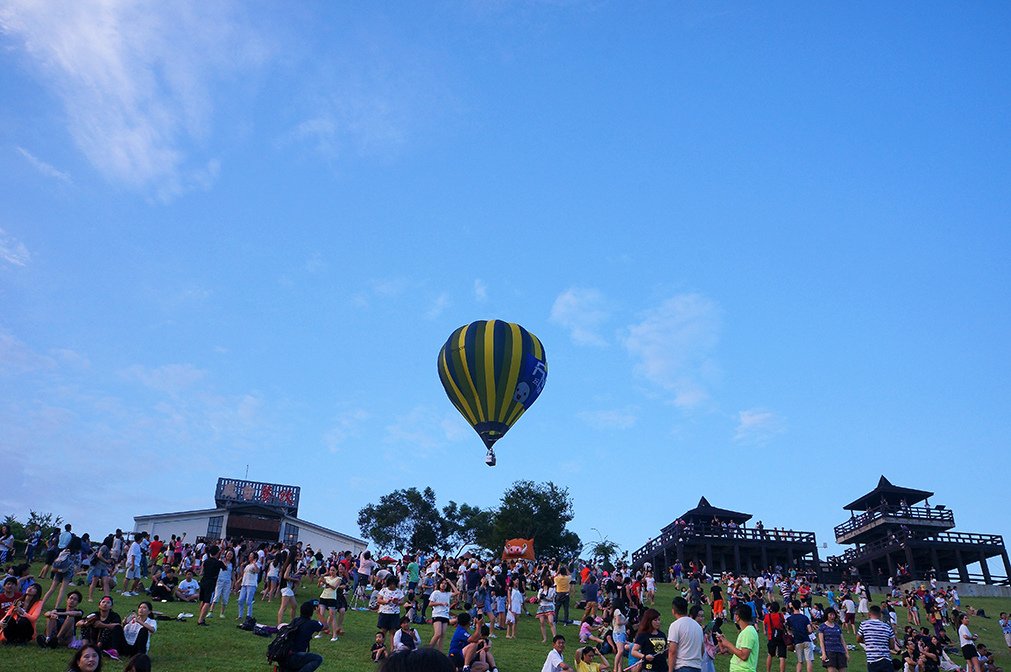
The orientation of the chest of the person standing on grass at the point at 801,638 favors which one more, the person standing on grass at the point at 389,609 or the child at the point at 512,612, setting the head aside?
the child

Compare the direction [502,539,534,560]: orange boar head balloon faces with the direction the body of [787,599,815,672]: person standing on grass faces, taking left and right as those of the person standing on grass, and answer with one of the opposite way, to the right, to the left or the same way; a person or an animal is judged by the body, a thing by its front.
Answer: the opposite way

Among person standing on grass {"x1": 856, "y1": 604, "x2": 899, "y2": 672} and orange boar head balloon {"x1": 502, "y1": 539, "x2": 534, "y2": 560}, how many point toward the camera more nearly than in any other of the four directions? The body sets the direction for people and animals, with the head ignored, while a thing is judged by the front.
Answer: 1

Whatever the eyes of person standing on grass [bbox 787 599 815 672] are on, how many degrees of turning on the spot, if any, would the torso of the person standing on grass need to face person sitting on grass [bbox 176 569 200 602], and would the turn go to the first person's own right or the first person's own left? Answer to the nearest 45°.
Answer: approximately 90° to the first person's own left

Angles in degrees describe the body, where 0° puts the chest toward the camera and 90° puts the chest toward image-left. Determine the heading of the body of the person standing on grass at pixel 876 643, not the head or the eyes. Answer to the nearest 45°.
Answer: approximately 180°

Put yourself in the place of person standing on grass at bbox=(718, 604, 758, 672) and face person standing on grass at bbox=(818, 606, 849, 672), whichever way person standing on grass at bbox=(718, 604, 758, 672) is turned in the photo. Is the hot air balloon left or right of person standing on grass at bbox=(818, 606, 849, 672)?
left

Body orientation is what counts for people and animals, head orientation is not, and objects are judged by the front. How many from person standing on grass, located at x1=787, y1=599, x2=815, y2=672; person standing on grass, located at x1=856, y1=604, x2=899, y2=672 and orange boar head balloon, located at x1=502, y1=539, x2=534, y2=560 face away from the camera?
2

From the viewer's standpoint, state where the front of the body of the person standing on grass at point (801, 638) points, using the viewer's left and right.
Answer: facing away from the viewer

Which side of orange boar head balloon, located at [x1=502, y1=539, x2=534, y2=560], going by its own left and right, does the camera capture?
front

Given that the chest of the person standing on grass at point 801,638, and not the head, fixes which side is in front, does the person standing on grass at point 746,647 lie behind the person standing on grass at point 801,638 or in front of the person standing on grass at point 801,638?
behind

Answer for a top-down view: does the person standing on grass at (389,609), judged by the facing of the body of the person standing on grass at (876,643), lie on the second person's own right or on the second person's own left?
on the second person's own left
